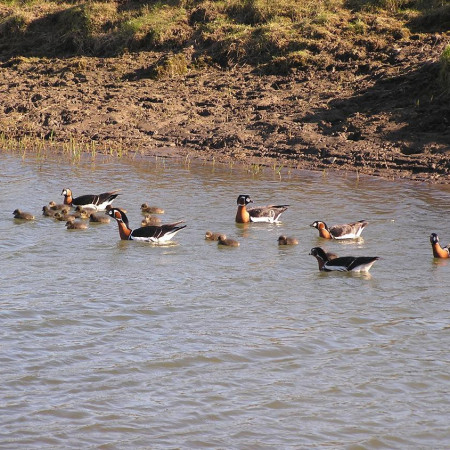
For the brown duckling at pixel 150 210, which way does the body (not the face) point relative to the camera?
to the viewer's left

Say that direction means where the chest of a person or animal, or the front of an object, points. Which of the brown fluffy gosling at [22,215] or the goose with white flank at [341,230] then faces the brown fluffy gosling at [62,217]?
the goose with white flank

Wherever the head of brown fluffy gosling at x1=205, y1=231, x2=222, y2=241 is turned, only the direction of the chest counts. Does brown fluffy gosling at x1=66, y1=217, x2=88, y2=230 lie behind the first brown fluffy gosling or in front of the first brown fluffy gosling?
in front

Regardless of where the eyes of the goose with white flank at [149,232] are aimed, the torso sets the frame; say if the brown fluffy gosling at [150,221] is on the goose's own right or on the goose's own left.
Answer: on the goose's own right

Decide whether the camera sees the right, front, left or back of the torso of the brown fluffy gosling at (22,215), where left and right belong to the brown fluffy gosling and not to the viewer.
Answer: left

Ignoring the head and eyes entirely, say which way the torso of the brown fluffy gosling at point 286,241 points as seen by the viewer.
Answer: to the viewer's left

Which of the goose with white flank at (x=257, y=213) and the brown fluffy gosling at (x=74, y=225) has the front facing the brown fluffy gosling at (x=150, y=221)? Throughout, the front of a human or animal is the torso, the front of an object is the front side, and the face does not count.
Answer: the goose with white flank

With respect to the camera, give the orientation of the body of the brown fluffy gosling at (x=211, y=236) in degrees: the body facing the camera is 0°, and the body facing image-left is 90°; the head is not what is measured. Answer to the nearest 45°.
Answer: approximately 90°

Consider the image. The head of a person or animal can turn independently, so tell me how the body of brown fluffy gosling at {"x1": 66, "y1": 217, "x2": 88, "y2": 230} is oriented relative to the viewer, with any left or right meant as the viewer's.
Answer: facing to the left of the viewer

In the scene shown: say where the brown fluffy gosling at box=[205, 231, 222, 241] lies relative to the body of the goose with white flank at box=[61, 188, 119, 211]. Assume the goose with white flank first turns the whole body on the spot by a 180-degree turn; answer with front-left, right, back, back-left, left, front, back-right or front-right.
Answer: front-right

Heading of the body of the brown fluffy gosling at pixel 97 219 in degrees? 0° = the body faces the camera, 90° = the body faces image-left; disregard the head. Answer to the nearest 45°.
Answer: approximately 90°

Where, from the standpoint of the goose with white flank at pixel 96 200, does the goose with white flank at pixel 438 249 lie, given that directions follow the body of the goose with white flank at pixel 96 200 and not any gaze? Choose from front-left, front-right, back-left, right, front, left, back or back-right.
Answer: back-left

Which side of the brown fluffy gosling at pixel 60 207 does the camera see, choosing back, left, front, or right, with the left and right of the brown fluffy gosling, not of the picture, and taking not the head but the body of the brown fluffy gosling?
left

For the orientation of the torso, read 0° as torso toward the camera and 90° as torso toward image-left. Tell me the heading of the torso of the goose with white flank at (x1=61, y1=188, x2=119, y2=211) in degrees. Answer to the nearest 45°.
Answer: approximately 90°

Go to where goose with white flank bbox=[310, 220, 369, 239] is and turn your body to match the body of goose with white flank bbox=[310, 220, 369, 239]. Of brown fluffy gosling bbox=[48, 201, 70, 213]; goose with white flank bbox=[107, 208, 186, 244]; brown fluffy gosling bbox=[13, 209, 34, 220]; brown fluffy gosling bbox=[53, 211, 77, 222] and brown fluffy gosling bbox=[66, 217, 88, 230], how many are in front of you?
5
